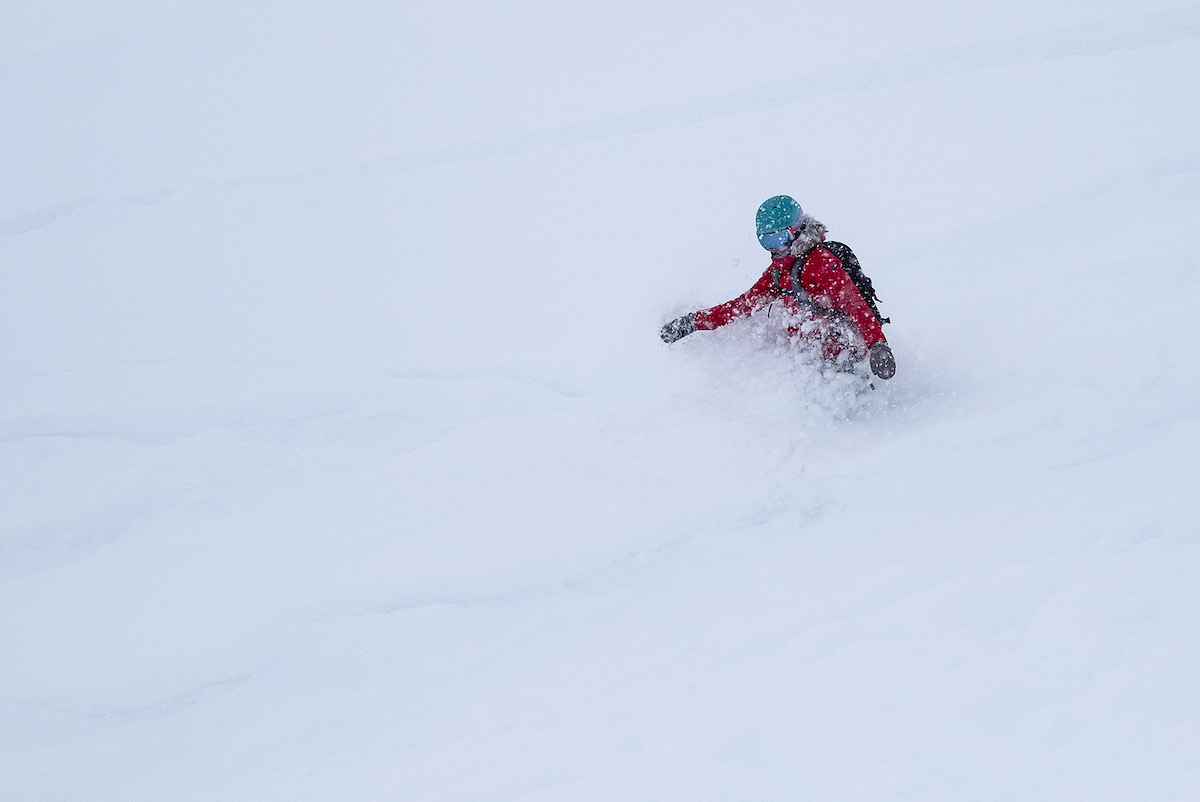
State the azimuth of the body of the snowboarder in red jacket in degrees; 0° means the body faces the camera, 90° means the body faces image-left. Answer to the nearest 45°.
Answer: approximately 45°
